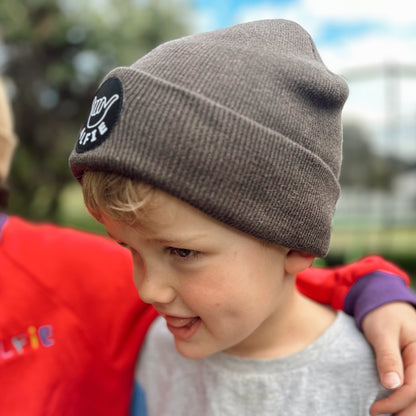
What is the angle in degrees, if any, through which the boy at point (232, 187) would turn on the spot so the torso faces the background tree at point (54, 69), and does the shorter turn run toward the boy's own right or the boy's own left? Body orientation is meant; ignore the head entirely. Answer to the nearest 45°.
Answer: approximately 135° to the boy's own right

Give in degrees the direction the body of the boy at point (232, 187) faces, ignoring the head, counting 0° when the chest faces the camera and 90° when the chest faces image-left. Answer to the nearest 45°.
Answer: approximately 45°
